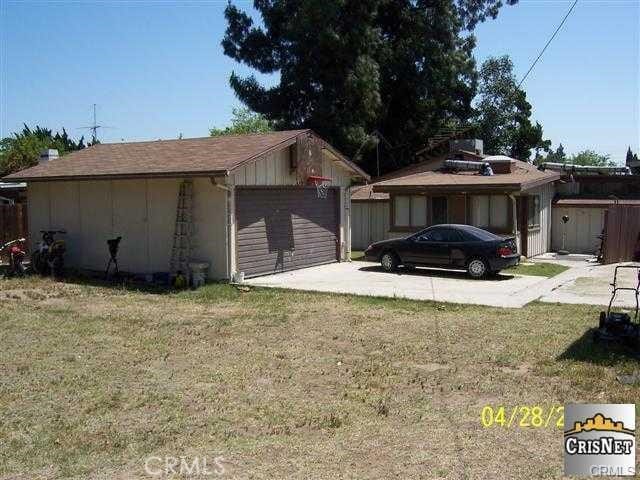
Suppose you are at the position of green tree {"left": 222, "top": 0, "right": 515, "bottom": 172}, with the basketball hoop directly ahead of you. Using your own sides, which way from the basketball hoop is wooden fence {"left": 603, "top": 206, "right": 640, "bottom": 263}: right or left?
left

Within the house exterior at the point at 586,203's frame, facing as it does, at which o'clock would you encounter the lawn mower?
The lawn mower is roughly at 12 o'clock from the house exterior.

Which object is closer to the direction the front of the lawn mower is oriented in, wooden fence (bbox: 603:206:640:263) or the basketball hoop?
the basketball hoop

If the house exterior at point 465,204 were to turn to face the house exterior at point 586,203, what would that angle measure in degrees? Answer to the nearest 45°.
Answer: approximately 135° to its left

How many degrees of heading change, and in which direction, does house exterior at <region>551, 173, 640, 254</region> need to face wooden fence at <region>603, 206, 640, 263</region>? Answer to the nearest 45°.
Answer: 0° — it already faces it

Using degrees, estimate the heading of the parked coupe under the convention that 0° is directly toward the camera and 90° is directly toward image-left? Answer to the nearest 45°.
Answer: approximately 135°
